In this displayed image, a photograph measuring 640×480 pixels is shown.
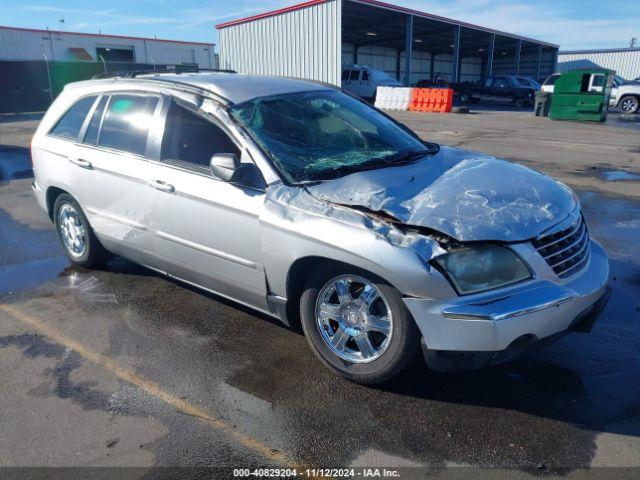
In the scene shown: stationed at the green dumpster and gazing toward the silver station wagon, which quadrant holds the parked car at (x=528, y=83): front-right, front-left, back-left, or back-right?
back-right

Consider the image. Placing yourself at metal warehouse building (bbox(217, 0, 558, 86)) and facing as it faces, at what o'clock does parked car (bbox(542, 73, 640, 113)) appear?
The parked car is roughly at 11 o'clock from the metal warehouse building.

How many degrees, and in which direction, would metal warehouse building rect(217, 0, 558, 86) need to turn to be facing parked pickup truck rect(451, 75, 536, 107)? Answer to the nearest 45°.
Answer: approximately 45° to its left

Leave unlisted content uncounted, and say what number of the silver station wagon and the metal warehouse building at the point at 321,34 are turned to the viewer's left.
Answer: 0

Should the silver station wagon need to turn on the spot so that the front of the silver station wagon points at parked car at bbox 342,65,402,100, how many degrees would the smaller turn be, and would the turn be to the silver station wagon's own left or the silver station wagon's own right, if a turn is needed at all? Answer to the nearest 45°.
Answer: approximately 135° to the silver station wagon's own left

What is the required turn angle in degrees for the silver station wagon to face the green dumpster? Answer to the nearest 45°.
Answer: approximately 90° to its left

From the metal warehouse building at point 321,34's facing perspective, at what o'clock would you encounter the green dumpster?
The green dumpster is roughly at 12 o'clock from the metal warehouse building.

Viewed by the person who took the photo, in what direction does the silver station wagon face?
facing the viewer and to the right of the viewer

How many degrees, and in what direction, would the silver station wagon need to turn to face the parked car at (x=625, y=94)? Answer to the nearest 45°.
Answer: approximately 90° to its left

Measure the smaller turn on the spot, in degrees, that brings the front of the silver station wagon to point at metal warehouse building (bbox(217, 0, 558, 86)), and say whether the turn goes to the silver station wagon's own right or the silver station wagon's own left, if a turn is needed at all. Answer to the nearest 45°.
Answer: approximately 135° to the silver station wagon's own left

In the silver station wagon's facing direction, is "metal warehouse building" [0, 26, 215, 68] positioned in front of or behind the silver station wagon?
behind
